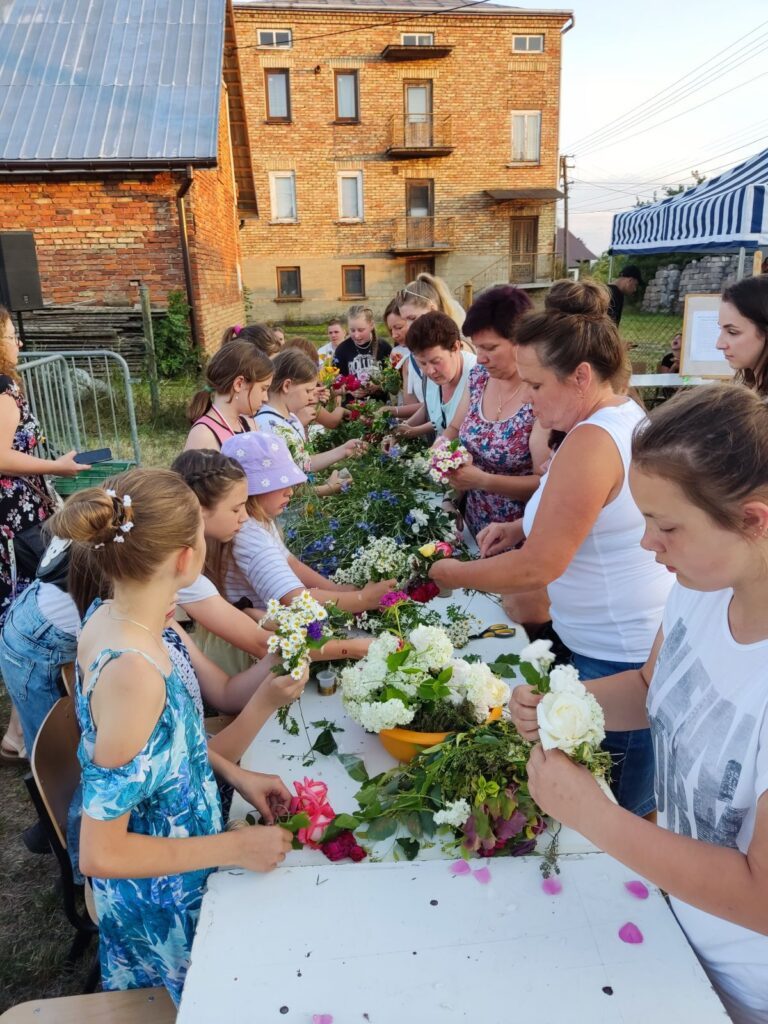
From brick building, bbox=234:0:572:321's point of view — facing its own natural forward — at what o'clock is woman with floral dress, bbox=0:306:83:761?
The woman with floral dress is roughly at 12 o'clock from the brick building.

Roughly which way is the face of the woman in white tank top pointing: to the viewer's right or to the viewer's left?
to the viewer's left

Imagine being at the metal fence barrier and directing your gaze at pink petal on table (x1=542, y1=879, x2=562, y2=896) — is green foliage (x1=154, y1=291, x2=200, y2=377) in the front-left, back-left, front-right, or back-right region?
back-left

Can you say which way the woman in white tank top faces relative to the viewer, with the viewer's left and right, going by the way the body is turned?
facing to the left of the viewer

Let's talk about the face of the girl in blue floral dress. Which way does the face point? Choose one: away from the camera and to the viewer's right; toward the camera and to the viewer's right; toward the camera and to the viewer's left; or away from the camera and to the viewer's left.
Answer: away from the camera and to the viewer's right

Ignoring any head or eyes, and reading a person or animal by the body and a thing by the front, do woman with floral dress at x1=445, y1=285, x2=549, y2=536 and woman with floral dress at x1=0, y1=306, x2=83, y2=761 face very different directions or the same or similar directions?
very different directions

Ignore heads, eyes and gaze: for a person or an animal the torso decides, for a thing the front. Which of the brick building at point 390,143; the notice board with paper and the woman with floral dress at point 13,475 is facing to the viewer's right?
the woman with floral dress

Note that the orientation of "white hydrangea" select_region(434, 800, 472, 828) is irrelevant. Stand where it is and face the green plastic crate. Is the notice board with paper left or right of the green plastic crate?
right

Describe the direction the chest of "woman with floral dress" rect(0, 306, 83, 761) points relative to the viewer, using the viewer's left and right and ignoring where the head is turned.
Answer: facing to the right of the viewer

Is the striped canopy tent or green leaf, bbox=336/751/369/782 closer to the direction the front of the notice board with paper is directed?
the green leaf

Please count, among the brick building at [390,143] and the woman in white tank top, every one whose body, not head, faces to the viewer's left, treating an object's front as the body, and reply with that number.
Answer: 1
